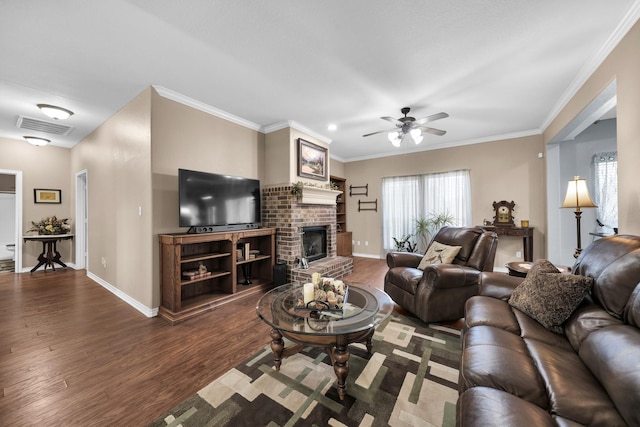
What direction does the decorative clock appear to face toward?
toward the camera

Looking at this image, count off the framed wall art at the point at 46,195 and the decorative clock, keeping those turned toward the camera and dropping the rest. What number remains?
2

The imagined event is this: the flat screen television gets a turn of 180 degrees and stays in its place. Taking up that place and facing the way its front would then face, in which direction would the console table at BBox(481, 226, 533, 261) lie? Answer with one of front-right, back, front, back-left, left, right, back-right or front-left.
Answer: back-right

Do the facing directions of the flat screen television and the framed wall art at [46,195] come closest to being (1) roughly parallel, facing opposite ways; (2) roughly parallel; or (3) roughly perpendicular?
roughly parallel

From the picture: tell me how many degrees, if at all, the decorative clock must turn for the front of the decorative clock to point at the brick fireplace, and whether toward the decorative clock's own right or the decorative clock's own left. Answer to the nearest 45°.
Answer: approximately 45° to the decorative clock's own right

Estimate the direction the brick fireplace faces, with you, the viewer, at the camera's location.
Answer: facing the viewer and to the right of the viewer

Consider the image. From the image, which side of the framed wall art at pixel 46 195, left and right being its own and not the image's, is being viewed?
front

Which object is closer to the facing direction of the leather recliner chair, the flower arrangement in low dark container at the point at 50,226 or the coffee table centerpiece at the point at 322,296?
the coffee table centerpiece

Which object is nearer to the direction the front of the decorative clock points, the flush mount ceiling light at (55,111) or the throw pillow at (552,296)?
the throw pillow

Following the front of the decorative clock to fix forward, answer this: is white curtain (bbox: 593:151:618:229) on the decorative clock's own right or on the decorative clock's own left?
on the decorative clock's own left

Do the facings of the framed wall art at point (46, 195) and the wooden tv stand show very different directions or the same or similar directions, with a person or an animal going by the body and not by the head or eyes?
same or similar directions

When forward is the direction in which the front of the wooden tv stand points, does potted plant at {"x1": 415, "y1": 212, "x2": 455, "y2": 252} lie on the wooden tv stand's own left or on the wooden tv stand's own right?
on the wooden tv stand's own left

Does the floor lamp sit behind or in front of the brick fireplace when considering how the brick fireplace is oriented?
in front

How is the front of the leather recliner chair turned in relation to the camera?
facing the viewer and to the left of the viewer

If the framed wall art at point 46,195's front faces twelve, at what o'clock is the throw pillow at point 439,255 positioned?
The throw pillow is roughly at 11 o'clock from the framed wall art.

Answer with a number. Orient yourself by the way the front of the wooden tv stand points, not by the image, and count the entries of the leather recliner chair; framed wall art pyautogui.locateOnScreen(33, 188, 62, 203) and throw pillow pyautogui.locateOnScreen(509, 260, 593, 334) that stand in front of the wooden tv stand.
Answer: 2
